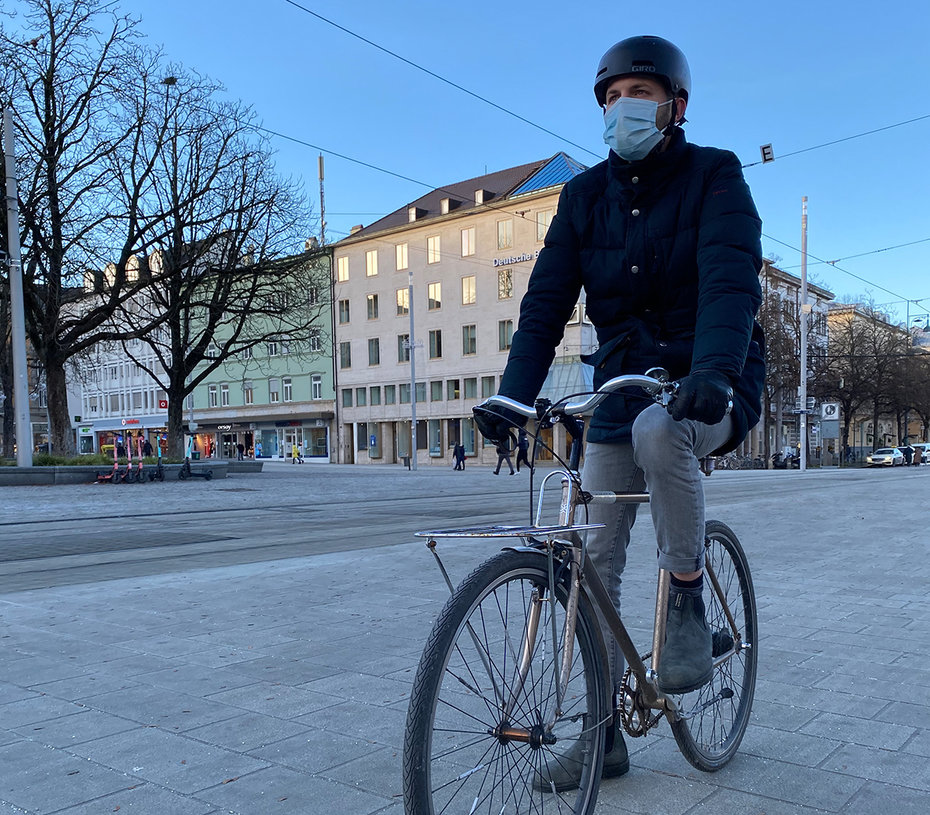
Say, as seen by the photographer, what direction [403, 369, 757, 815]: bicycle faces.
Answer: facing the viewer and to the left of the viewer

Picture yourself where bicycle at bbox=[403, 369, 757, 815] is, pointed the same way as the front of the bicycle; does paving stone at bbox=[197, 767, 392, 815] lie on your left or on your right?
on your right

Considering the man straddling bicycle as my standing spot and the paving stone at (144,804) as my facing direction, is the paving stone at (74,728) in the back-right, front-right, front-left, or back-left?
front-right

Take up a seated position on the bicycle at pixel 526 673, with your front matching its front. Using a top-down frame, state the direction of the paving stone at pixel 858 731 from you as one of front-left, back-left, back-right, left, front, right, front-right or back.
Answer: back

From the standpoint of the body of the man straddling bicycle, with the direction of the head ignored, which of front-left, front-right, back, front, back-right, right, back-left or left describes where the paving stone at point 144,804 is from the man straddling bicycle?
front-right

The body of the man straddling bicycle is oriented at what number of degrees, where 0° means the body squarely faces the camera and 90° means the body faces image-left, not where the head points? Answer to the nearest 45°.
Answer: approximately 45°

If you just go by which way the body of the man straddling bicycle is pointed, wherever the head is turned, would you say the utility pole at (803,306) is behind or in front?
behind

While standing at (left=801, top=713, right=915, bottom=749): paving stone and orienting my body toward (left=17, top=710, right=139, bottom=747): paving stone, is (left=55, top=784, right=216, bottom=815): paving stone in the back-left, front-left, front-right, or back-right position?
front-left

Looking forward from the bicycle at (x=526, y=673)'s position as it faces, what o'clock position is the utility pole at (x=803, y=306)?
The utility pole is roughly at 5 o'clock from the bicycle.

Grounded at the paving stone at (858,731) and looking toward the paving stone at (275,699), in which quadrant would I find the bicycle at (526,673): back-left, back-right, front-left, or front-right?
front-left

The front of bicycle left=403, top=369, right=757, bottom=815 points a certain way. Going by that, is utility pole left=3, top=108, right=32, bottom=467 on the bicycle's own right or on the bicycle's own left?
on the bicycle's own right
